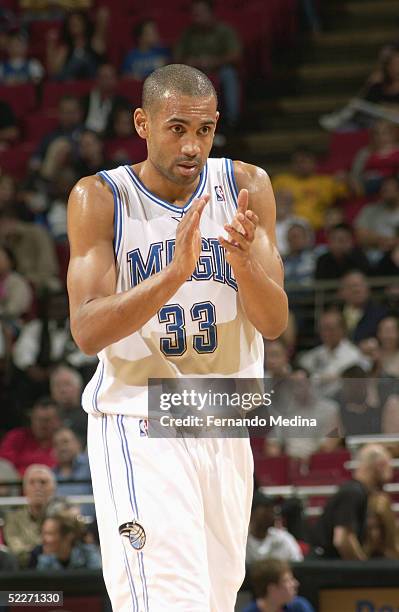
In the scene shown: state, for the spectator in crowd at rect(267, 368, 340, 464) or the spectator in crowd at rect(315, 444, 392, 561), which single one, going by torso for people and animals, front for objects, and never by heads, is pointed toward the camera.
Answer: the spectator in crowd at rect(267, 368, 340, 464)

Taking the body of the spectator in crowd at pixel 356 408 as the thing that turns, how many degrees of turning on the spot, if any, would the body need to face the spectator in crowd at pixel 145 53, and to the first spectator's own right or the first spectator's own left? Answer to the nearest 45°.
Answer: approximately 180°

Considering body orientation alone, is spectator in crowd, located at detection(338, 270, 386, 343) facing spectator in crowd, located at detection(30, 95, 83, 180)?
no

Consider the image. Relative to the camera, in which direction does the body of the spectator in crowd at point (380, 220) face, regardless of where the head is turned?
toward the camera

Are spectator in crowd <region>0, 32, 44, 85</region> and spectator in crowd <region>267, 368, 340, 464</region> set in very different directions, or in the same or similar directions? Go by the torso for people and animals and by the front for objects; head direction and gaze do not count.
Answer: same or similar directions

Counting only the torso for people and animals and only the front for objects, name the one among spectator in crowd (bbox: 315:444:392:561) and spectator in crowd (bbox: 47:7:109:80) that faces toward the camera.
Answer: spectator in crowd (bbox: 47:7:109:80)

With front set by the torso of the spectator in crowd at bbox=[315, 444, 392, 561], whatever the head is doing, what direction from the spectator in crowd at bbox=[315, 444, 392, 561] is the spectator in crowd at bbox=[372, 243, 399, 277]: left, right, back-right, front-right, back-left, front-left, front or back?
left

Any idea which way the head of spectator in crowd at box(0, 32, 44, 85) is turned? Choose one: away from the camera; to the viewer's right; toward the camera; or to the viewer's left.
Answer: toward the camera

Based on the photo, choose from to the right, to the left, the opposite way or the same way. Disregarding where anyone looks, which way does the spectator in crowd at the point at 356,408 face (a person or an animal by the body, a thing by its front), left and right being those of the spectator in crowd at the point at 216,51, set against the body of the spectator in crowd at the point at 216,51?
the same way

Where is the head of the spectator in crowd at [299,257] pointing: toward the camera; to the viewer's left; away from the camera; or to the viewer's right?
toward the camera

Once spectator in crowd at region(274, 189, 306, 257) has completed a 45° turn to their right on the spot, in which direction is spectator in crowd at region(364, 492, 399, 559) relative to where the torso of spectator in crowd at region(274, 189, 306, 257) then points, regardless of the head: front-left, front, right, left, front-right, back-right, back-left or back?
front-left

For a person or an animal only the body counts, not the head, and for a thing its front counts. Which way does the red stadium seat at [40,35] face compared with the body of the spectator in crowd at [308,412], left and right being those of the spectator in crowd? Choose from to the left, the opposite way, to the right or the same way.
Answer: the same way

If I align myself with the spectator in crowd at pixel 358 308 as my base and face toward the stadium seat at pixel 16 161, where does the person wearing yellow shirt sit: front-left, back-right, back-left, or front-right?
front-right

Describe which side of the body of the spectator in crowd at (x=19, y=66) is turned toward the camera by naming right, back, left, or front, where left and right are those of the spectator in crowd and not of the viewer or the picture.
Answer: front

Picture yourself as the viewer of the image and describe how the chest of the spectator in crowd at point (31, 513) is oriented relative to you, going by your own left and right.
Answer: facing the viewer

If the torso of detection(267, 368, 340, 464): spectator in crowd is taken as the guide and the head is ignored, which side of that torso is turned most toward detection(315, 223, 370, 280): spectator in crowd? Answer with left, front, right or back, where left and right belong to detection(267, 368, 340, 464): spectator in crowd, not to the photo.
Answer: back
